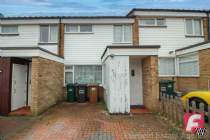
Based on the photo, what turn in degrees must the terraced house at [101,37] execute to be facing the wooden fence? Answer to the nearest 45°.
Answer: approximately 45° to its left

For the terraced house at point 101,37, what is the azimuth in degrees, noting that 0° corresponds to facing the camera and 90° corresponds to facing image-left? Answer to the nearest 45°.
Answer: approximately 0°
